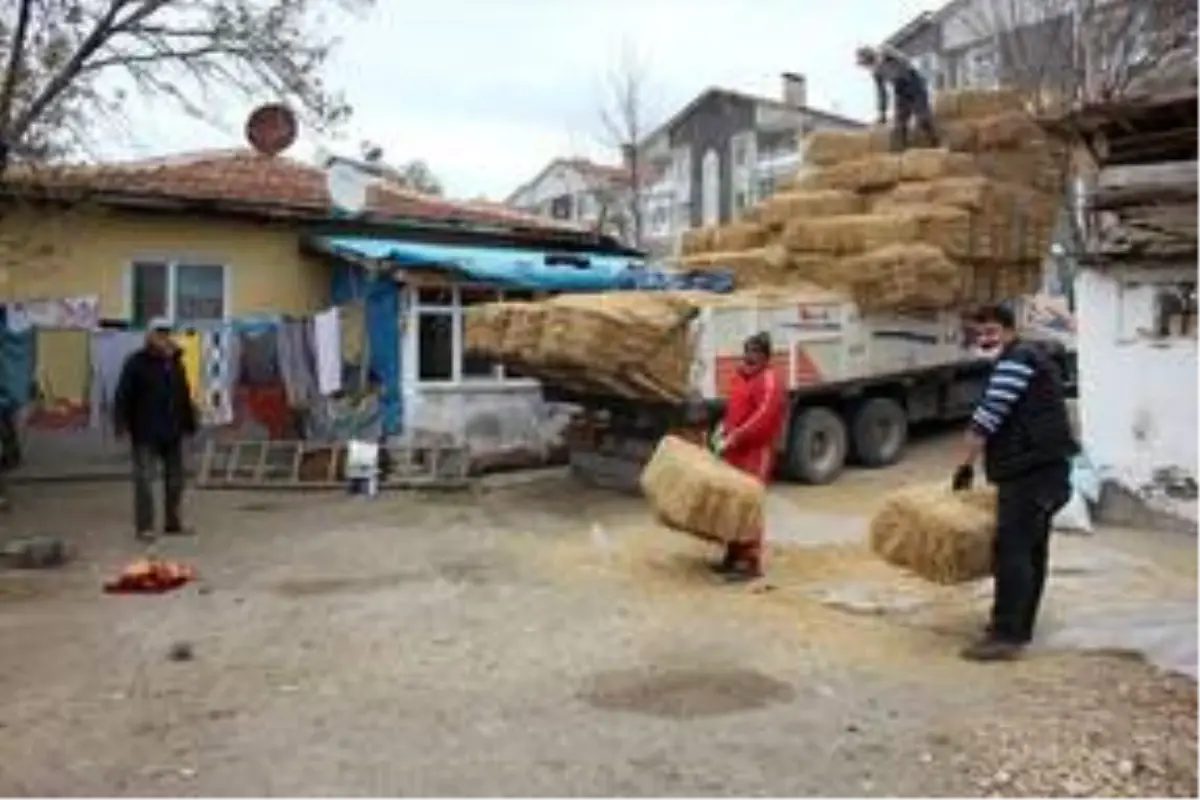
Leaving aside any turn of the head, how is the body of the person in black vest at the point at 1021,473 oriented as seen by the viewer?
to the viewer's left

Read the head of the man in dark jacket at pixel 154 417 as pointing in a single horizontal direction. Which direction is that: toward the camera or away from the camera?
toward the camera

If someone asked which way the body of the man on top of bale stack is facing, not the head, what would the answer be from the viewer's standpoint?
to the viewer's left

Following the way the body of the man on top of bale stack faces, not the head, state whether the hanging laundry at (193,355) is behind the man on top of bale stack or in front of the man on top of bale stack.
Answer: in front

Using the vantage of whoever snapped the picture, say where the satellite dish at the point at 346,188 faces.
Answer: facing the viewer and to the right of the viewer

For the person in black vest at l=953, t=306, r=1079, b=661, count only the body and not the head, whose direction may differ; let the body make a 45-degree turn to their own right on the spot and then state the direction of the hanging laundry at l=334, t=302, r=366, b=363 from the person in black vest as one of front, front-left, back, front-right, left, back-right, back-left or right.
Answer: front

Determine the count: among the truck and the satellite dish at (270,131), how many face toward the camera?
1

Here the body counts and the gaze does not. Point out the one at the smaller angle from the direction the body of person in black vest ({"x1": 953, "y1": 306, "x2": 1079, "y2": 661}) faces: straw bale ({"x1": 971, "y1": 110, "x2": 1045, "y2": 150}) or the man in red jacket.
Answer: the man in red jacket

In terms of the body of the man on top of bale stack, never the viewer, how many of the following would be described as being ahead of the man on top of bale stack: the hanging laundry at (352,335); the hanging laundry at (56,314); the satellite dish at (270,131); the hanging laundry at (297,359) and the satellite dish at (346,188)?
5

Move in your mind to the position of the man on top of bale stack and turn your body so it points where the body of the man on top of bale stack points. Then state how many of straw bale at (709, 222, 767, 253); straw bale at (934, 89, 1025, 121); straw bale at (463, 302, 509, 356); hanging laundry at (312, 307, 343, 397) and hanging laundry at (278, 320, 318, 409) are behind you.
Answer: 1

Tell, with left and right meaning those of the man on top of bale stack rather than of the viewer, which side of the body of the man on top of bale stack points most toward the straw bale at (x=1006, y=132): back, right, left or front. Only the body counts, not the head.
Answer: back

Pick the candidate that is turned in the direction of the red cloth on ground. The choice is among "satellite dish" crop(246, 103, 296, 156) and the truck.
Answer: the satellite dish
